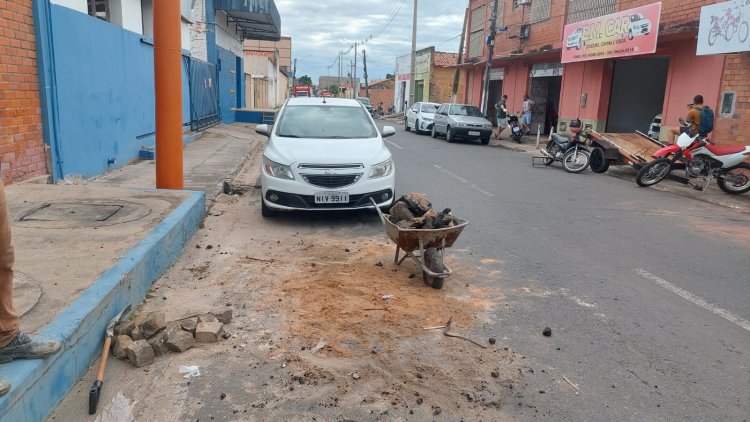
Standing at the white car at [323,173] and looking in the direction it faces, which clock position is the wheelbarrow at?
The wheelbarrow is roughly at 11 o'clock from the white car.

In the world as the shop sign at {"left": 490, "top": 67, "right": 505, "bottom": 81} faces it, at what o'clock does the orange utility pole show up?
The orange utility pole is roughly at 11 o'clock from the shop sign.

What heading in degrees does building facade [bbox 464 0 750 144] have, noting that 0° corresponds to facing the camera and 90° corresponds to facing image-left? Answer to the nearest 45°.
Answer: approximately 45°

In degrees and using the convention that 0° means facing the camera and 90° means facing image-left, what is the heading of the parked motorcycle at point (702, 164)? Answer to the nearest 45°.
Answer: approximately 90°

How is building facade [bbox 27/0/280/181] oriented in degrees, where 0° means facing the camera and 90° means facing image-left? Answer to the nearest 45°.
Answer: approximately 315°

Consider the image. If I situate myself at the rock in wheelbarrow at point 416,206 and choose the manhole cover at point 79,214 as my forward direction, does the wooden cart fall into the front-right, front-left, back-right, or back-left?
back-right

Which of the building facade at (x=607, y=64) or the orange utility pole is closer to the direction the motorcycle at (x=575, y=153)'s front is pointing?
the orange utility pole

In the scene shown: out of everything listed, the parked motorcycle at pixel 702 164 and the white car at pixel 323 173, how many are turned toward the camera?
1

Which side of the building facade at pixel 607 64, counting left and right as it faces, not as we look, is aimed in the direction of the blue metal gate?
front

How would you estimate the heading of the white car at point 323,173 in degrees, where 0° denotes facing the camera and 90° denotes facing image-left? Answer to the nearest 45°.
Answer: approximately 0°

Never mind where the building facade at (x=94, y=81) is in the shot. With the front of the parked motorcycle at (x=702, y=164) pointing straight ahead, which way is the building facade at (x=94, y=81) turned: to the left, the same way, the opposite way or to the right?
the opposite way

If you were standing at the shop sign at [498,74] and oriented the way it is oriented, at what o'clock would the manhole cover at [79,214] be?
The manhole cover is roughly at 11 o'clock from the shop sign.

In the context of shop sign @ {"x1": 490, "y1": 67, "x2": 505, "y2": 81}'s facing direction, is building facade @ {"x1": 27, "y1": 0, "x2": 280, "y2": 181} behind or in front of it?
in front
